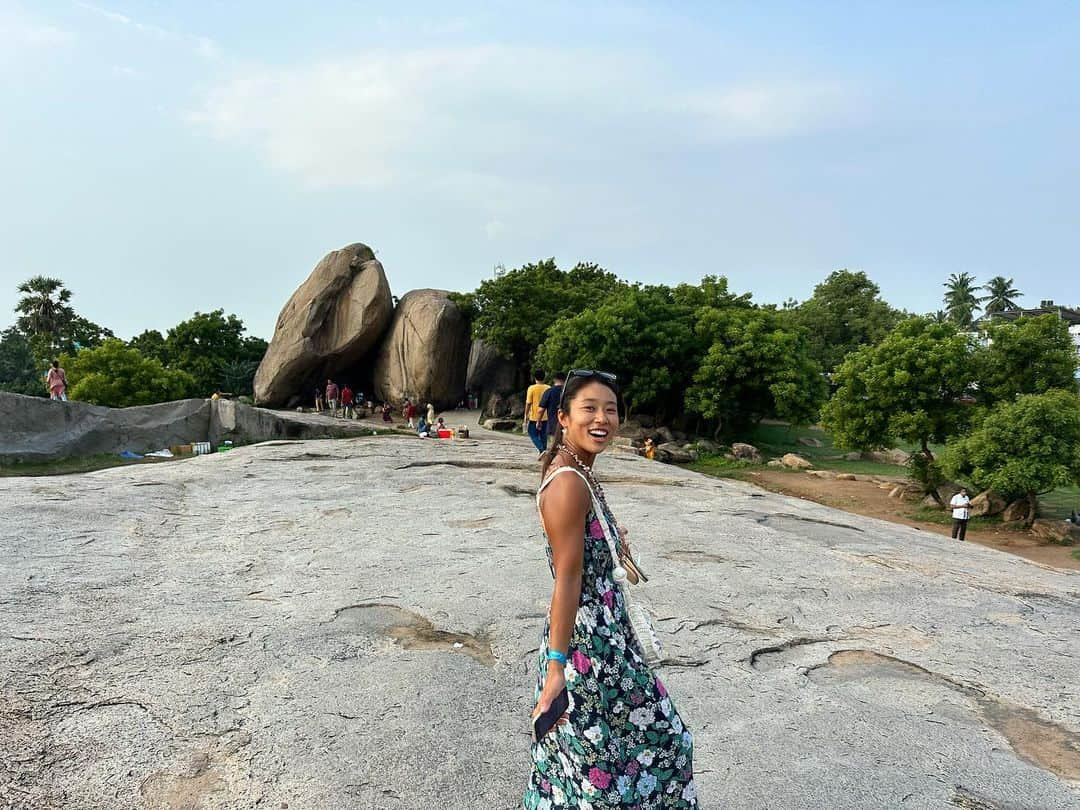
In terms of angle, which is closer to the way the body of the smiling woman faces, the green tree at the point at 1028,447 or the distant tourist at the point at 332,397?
the green tree

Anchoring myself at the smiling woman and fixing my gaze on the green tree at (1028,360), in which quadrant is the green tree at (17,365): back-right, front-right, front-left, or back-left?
front-left

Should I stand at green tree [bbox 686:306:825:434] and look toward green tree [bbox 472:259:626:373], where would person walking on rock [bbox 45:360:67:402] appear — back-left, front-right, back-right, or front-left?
front-left

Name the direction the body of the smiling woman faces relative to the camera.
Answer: to the viewer's right

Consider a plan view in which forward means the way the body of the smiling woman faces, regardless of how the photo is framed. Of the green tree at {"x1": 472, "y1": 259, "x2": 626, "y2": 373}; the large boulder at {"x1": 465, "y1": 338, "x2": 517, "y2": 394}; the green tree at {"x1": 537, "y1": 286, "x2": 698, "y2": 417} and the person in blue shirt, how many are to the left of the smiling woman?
4

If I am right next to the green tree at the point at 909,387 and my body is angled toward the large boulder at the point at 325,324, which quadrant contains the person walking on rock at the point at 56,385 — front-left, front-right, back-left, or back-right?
front-left

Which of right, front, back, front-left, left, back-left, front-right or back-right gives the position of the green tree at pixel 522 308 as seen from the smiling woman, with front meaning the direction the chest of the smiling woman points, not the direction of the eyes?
left

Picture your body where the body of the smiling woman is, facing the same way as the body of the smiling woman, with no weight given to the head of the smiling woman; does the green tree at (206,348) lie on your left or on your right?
on your left

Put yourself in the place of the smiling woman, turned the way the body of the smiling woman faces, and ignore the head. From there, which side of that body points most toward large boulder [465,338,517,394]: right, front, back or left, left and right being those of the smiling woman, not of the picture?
left

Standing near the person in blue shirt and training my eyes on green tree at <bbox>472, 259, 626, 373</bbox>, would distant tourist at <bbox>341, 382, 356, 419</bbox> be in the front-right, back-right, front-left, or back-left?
front-left
